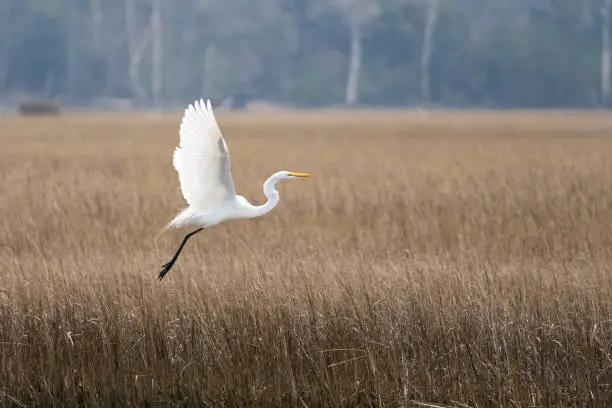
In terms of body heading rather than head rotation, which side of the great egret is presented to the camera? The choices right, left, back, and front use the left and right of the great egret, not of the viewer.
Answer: right
